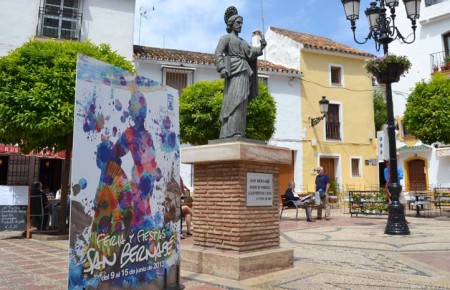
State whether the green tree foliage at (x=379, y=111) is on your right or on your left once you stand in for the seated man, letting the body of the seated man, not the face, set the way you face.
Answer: on your left

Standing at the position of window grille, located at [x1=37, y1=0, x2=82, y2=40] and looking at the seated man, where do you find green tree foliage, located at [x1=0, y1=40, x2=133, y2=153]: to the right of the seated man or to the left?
right

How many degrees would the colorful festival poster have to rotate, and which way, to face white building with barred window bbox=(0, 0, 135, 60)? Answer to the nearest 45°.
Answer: approximately 135° to its left

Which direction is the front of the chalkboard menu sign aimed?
toward the camera

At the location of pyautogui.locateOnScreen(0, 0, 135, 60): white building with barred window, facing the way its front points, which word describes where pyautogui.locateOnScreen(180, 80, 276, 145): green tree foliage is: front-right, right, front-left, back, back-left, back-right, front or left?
front-left

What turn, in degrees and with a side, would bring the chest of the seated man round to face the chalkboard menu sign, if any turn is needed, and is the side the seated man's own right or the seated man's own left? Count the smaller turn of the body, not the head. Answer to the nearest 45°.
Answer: approximately 135° to the seated man's own right

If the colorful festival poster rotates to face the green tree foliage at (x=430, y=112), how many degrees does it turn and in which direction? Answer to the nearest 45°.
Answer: approximately 90° to its left

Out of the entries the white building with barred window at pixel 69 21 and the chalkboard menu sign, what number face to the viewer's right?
0

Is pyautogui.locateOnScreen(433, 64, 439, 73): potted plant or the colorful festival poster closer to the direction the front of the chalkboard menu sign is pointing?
the colorful festival poster

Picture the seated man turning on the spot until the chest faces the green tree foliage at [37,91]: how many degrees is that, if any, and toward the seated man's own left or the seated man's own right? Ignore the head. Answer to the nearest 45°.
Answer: approximately 135° to the seated man's own right

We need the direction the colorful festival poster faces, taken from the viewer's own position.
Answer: facing the viewer and to the right of the viewer

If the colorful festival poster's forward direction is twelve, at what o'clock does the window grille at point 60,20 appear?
The window grille is roughly at 7 o'clock from the colorful festival poster.
